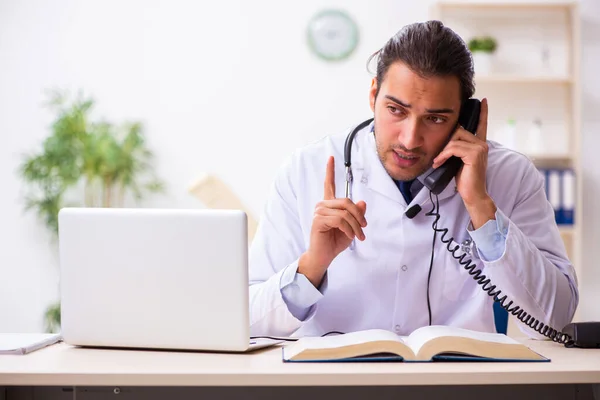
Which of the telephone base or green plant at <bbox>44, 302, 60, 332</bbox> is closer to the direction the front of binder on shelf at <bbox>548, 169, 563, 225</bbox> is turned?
the telephone base

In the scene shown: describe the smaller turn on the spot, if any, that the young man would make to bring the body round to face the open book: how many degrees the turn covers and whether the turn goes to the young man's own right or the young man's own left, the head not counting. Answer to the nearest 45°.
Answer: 0° — they already face it

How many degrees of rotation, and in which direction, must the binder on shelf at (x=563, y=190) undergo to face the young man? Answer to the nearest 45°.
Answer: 0° — it already faces them

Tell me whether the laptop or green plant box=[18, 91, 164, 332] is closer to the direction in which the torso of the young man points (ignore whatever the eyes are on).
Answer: the laptop

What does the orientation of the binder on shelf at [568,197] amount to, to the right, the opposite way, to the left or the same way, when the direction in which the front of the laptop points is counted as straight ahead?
the opposite way

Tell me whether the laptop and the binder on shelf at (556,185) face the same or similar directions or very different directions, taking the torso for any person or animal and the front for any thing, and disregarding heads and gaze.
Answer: very different directions

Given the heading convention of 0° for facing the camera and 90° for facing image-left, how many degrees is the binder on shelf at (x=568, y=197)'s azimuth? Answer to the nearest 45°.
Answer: approximately 0°

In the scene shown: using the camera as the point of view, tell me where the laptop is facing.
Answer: facing away from the viewer and to the right of the viewer

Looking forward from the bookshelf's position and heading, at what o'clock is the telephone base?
The telephone base is roughly at 12 o'clock from the bookshelf.

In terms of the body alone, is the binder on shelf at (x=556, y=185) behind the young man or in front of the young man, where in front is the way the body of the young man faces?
behind
